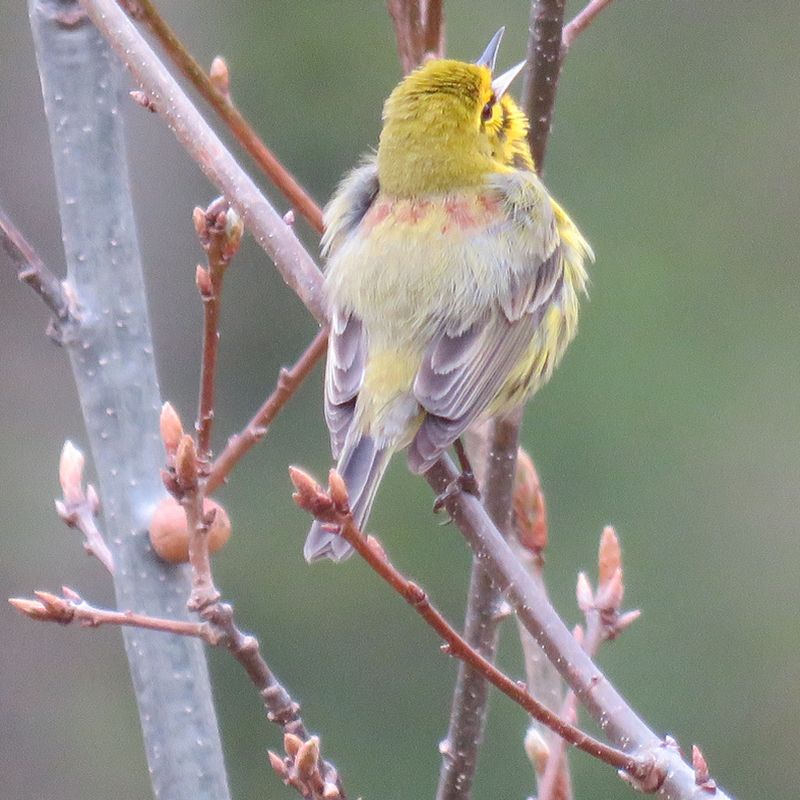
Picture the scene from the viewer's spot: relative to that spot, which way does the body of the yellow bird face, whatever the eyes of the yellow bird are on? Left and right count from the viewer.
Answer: facing away from the viewer and to the right of the viewer
